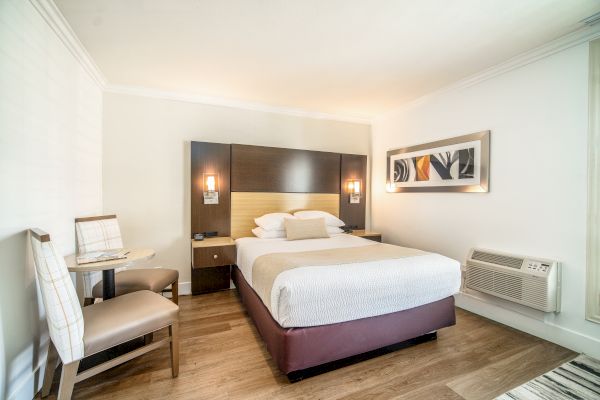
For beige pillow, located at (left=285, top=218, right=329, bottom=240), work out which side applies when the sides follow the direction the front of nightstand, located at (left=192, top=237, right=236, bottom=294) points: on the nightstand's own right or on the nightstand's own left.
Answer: on the nightstand's own left

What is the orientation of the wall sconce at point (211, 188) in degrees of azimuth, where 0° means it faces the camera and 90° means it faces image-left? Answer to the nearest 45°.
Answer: approximately 0°

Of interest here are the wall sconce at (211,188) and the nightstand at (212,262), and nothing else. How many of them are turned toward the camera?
2

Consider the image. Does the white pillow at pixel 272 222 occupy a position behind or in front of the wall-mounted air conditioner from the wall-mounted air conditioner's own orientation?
in front

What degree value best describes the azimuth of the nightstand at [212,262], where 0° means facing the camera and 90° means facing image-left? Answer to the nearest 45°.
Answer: approximately 0°

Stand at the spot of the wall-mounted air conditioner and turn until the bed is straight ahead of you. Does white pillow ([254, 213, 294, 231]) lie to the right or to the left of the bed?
right

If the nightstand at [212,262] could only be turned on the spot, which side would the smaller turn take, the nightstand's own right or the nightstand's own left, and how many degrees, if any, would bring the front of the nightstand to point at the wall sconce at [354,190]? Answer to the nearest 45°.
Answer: approximately 90° to the nightstand's own left

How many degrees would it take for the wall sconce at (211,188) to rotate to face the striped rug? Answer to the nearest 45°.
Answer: approximately 45° to its left

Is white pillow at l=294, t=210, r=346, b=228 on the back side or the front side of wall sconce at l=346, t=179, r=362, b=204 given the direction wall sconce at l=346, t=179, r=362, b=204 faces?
on the front side

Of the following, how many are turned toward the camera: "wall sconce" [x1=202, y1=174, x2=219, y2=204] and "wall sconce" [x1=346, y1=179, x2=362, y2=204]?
2

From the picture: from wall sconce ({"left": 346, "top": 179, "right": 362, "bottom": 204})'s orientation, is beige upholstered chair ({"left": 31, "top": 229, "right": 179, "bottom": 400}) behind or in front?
in front

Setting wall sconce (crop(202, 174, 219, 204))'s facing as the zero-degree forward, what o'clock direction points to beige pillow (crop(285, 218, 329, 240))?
The beige pillow is roughly at 10 o'clock from the wall sconce.

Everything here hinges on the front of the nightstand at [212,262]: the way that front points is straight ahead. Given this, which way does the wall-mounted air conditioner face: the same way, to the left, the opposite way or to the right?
to the right
